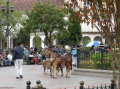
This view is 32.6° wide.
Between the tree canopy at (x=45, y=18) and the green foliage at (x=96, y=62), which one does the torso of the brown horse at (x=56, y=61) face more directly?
the tree canopy

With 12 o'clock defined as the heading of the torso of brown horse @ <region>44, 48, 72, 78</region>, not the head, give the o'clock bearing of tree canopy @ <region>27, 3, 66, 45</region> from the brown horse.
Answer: The tree canopy is roughly at 3 o'clock from the brown horse.

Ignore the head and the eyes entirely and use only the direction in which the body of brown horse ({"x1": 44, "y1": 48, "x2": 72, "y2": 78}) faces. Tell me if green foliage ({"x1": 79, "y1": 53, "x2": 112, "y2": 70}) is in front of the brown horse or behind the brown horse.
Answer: behind

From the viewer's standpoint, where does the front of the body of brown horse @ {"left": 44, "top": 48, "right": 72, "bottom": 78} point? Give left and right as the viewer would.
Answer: facing to the left of the viewer
